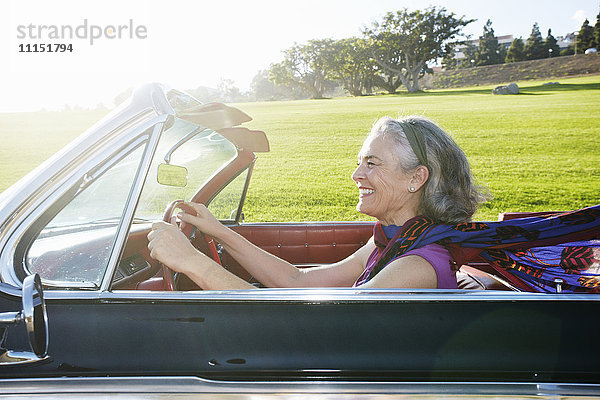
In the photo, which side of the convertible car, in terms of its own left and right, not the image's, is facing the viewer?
left

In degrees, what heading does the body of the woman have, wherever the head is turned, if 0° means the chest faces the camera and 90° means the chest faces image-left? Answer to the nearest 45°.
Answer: approximately 90°

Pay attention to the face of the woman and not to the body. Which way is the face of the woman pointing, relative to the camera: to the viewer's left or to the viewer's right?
to the viewer's left
